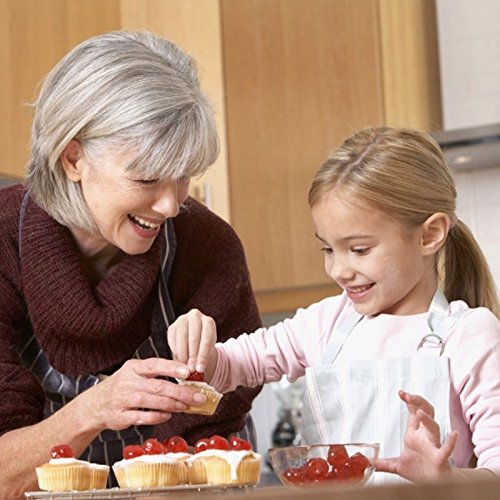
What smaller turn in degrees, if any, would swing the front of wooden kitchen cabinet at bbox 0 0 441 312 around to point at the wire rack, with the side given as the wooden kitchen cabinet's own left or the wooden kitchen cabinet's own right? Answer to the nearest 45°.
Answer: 0° — it already faces it

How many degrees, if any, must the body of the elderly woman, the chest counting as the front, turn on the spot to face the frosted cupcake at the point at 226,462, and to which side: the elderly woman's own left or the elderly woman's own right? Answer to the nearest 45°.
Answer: approximately 45° to the elderly woman's own right

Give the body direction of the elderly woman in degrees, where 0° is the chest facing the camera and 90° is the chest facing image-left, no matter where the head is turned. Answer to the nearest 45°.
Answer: approximately 315°

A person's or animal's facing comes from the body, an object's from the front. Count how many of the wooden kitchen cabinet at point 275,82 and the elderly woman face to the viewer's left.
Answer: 0

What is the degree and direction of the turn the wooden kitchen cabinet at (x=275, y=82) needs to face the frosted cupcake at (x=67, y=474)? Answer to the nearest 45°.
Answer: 0° — it already faces it

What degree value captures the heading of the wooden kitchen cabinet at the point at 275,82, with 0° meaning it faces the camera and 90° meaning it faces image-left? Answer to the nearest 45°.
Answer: approximately 0°

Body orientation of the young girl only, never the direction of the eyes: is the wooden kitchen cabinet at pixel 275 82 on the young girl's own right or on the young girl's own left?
on the young girl's own right

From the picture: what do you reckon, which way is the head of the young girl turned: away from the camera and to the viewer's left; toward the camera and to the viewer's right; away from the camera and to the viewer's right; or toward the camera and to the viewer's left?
toward the camera and to the viewer's left

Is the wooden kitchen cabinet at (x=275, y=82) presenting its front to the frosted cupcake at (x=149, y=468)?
yes

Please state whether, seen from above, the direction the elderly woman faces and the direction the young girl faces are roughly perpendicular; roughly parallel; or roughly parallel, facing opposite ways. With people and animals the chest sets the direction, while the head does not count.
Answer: roughly perpendicular
